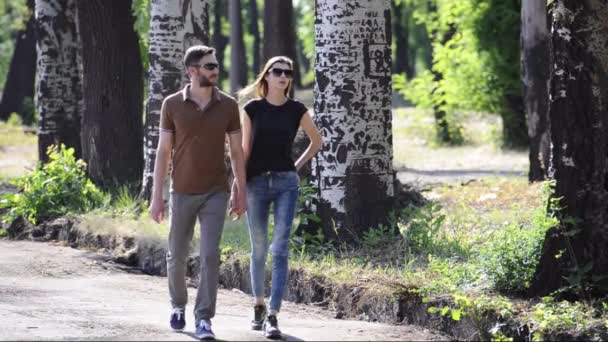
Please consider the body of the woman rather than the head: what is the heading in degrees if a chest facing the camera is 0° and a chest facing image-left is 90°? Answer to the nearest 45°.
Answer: approximately 0°

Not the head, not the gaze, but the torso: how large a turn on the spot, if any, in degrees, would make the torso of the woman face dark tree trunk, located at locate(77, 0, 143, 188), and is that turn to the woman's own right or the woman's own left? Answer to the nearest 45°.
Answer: approximately 180°

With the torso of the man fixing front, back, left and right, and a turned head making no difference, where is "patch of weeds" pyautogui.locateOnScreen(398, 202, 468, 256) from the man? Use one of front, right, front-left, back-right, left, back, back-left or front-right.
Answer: back-left

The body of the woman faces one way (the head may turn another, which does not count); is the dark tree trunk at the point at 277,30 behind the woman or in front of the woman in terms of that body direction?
behind

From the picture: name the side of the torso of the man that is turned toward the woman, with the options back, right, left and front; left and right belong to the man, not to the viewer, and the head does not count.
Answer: left

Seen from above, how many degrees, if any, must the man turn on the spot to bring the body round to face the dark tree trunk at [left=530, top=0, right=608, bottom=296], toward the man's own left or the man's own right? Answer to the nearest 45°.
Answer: approximately 90° to the man's own left

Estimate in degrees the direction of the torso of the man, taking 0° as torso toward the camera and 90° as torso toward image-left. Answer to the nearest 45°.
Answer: approximately 0°

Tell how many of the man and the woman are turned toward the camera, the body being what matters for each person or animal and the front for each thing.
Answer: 2
